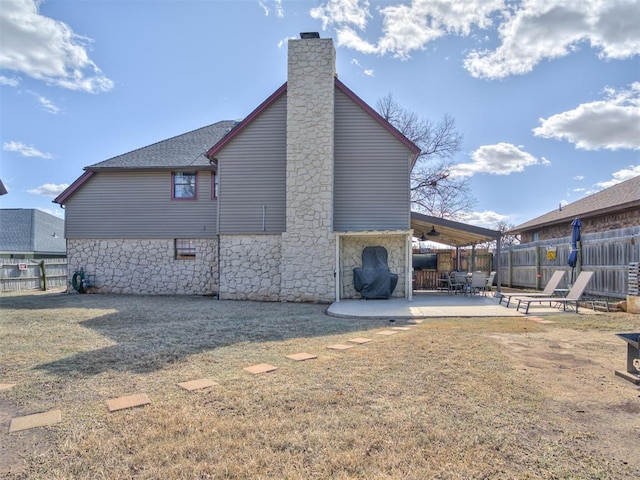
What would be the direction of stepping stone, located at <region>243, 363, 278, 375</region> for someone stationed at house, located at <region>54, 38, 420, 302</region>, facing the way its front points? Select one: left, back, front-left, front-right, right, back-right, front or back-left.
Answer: back

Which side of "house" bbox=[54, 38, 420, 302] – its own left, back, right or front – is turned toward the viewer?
back

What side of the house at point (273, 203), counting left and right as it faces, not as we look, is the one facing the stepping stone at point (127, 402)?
back

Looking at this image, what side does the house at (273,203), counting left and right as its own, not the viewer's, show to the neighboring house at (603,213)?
right

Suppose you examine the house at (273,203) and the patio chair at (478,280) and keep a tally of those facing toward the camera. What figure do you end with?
0

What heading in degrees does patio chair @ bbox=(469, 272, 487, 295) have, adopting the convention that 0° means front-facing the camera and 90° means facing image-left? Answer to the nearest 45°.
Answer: approximately 135°

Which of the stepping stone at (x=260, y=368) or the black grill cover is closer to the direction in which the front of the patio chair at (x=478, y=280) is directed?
the black grill cover

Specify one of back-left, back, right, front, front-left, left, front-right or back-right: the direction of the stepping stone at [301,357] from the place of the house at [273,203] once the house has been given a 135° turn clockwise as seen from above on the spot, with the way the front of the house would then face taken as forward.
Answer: front-right

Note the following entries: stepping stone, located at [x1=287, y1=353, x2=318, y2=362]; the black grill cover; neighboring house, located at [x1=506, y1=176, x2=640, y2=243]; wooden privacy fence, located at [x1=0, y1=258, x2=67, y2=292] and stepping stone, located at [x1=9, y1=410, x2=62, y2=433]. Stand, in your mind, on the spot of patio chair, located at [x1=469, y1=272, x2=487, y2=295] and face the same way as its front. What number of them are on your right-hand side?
1

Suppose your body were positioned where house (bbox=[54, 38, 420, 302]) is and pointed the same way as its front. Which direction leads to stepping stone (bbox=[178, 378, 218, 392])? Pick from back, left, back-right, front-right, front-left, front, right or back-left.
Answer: back

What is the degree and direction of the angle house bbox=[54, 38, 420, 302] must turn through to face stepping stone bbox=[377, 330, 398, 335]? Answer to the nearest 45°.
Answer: approximately 180°
